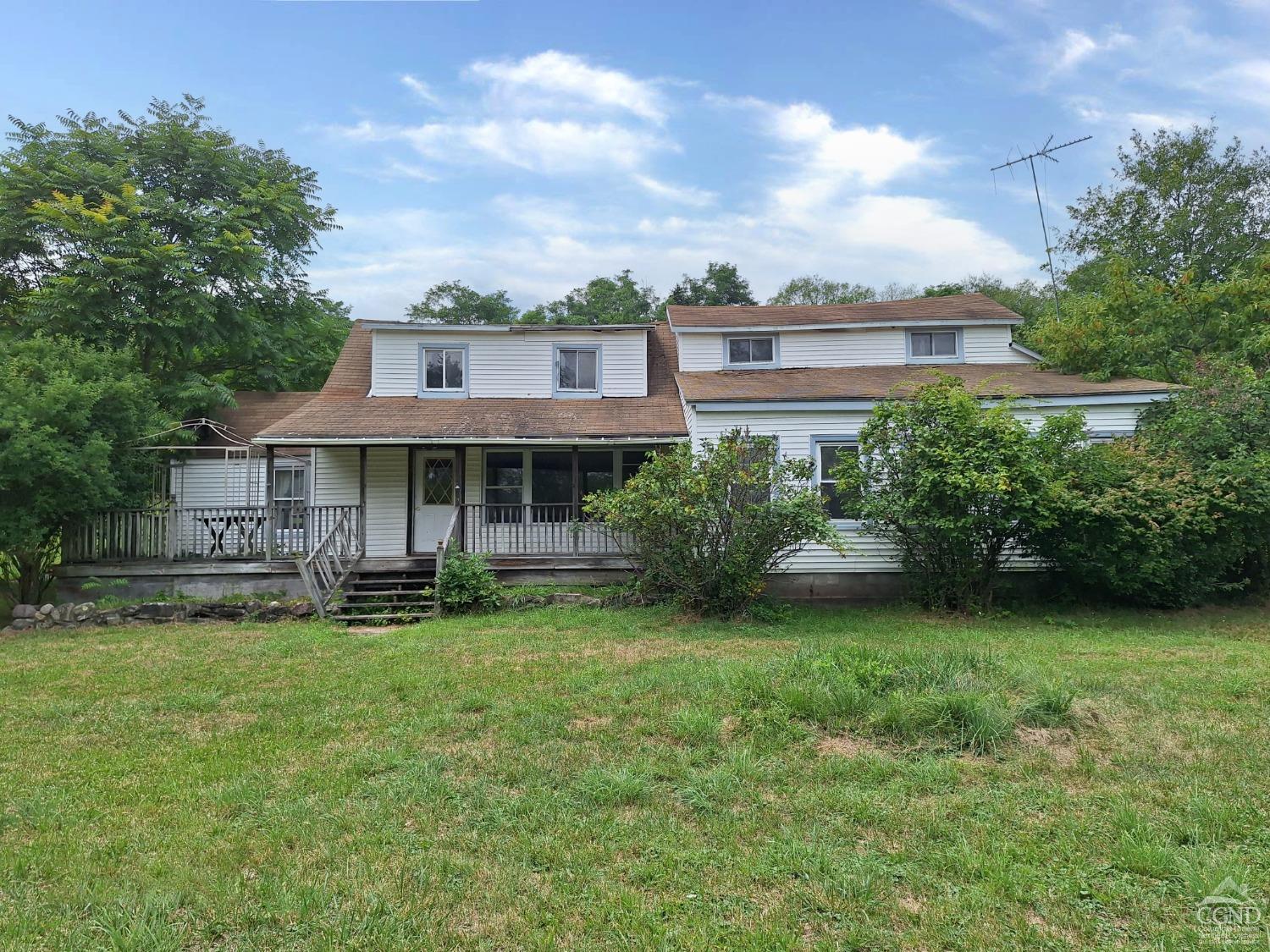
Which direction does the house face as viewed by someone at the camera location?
facing the viewer

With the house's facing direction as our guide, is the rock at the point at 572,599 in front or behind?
in front

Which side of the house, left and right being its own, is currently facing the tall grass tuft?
front

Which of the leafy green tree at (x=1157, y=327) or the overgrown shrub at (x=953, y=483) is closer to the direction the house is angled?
the overgrown shrub

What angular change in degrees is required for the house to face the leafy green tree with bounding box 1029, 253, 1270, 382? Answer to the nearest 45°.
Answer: approximately 90° to its left

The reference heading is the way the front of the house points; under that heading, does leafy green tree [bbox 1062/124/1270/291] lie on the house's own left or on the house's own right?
on the house's own left

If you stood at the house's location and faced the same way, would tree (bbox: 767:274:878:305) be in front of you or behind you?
behind

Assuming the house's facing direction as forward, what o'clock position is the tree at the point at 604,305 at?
The tree is roughly at 6 o'clock from the house.
